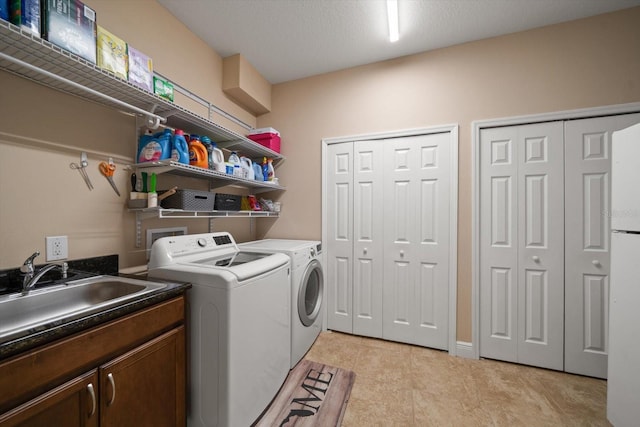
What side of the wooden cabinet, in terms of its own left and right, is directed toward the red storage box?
left

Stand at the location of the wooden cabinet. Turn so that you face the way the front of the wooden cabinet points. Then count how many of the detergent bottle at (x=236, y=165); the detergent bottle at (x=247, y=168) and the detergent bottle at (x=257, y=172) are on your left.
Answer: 3

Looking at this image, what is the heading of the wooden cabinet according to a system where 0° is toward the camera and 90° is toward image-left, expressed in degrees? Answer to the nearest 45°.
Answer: approximately 315°

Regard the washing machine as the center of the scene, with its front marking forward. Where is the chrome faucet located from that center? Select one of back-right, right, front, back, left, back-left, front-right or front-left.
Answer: back-right

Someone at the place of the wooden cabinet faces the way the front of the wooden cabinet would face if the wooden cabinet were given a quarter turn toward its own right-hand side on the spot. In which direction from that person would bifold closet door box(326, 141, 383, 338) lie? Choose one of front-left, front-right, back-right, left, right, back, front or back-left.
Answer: back-left

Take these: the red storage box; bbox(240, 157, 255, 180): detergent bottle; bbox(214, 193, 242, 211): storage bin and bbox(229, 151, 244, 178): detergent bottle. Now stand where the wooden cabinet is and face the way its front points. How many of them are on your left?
4

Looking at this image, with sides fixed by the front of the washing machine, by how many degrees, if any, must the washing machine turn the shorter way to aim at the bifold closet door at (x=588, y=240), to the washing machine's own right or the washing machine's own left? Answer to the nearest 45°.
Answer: approximately 45° to the washing machine's own left

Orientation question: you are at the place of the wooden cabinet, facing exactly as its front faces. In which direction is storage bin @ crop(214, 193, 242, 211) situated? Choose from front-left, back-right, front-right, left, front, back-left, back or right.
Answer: left

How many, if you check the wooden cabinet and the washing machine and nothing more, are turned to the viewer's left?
0

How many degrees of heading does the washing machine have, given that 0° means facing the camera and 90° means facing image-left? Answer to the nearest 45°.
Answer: approximately 315°
